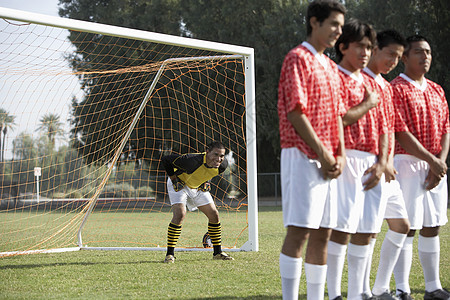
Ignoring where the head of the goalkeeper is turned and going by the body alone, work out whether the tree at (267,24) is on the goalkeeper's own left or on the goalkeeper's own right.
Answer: on the goalkeeper's own left

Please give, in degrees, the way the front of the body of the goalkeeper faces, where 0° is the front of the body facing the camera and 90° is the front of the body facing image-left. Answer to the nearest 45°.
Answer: approximately 315°

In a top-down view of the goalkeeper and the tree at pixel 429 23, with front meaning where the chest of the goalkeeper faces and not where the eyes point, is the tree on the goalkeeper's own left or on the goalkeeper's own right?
on the goalkeeper's own left

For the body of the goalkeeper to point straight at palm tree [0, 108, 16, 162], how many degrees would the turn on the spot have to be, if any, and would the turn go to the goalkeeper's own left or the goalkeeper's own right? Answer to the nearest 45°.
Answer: approximately 180°
